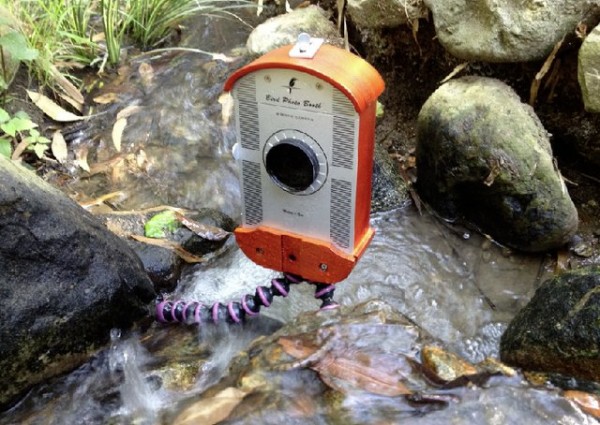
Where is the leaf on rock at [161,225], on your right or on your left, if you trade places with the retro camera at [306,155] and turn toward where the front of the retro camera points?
on your right

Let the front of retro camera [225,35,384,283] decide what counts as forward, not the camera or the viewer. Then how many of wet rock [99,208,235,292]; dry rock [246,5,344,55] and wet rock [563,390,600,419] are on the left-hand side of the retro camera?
1

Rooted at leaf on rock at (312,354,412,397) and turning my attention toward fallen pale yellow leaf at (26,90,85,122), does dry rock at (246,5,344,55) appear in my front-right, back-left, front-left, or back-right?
front-right

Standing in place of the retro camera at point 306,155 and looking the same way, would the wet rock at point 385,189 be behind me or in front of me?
behind

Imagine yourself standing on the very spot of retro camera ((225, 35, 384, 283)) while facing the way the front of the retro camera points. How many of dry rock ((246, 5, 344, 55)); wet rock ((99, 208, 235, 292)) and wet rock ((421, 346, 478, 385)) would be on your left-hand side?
1

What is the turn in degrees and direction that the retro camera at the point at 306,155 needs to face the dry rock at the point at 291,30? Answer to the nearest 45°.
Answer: approximately 135° to its right

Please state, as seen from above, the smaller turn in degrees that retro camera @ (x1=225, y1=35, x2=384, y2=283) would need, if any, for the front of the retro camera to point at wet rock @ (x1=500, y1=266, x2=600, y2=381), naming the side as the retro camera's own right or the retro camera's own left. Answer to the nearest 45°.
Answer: approximately 135° to the retro camera's own left

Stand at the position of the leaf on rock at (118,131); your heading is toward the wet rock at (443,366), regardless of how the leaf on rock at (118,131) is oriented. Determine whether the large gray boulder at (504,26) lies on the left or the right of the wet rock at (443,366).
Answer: left

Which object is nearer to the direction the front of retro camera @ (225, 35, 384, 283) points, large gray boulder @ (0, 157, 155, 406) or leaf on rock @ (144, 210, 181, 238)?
the large gray boulder

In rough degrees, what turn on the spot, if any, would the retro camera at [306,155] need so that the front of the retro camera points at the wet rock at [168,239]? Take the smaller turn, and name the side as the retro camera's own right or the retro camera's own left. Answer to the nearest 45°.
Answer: approximately 90° to the retro camera's own right

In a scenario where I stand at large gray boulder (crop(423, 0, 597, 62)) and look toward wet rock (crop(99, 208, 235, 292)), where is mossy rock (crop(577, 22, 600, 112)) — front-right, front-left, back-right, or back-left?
back-left

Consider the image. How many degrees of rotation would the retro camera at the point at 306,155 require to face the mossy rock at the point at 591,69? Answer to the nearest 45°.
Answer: approximately 180°

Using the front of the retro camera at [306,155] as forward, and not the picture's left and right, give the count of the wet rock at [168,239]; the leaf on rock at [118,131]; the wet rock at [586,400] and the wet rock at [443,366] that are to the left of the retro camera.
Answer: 2

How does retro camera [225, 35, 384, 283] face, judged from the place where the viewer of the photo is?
facing the viewer and to the left of the viewer

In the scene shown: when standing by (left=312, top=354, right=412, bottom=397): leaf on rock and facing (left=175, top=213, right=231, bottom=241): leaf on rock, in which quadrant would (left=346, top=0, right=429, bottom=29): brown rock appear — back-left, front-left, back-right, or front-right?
front-right
